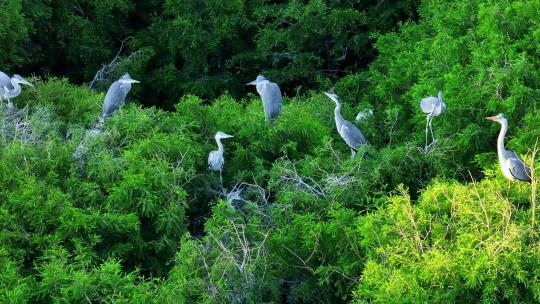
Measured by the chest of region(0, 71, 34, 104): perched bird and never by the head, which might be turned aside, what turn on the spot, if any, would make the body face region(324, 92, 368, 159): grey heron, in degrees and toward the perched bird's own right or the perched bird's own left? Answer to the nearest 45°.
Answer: approximately 45° to the perched bird's own right

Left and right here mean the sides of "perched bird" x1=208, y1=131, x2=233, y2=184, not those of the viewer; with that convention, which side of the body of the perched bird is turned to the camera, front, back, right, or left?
right

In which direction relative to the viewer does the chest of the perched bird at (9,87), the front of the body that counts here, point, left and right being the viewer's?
facing to the right of the viewer

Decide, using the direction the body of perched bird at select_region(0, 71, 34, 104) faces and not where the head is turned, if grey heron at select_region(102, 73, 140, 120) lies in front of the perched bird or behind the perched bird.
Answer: in front

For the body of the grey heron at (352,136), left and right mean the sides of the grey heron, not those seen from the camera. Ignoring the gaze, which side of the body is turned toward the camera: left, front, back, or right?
left

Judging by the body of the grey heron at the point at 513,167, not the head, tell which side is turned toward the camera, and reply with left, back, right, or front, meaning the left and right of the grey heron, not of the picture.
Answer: left

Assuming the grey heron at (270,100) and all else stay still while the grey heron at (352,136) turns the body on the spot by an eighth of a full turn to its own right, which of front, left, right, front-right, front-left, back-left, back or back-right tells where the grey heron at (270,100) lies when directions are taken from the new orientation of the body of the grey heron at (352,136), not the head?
front

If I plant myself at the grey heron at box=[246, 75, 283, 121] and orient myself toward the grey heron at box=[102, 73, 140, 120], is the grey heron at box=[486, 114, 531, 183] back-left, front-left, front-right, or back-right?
back-left

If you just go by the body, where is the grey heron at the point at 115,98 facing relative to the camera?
to the viewer's right
